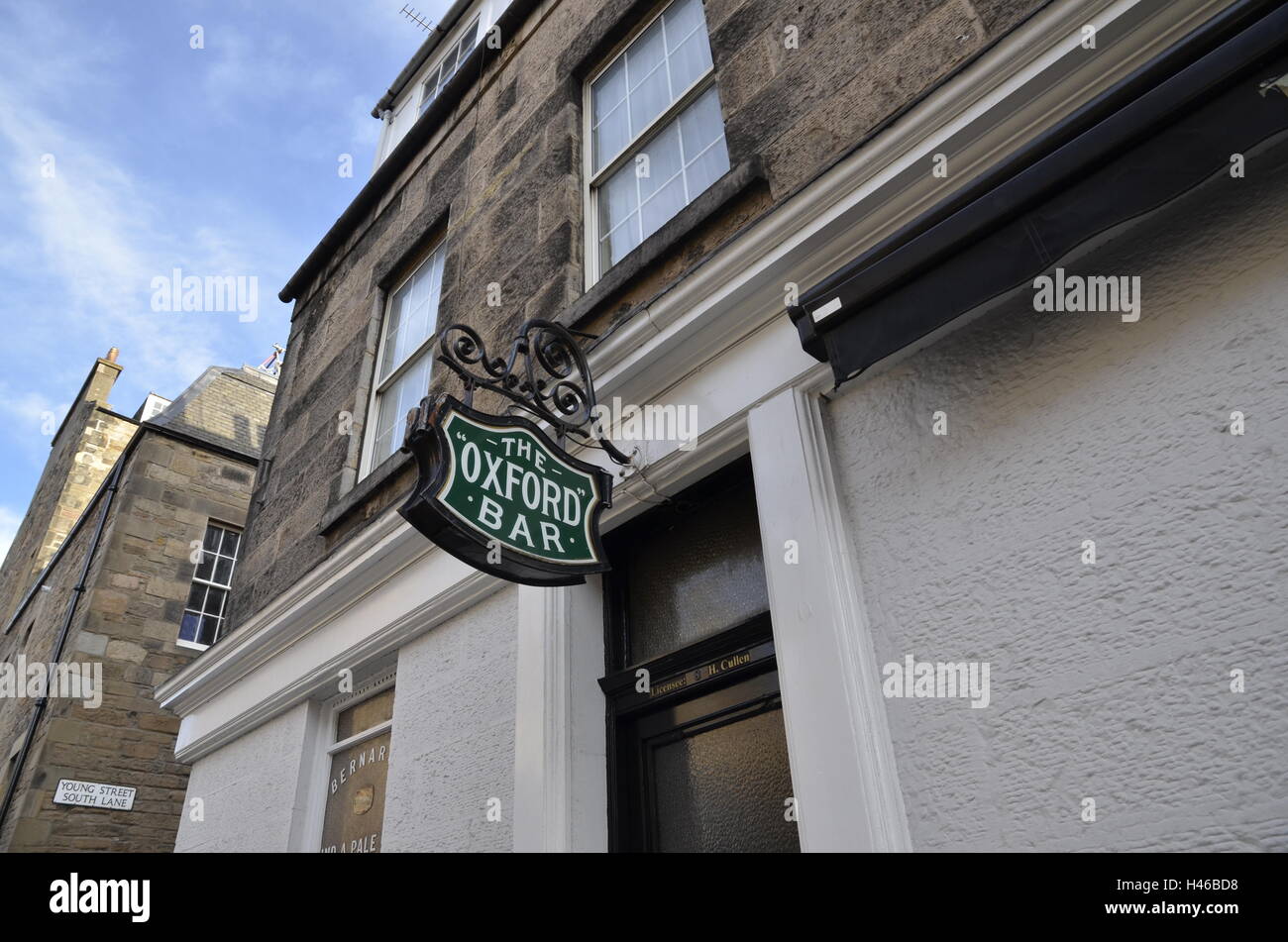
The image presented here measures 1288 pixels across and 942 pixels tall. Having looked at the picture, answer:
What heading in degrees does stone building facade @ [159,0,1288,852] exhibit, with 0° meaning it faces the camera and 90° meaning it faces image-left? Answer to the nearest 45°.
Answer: approximately 45°

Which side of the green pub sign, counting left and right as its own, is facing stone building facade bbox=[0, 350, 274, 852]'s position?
back

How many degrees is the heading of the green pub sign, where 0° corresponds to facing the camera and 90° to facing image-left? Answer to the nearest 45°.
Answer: approximately 315°
